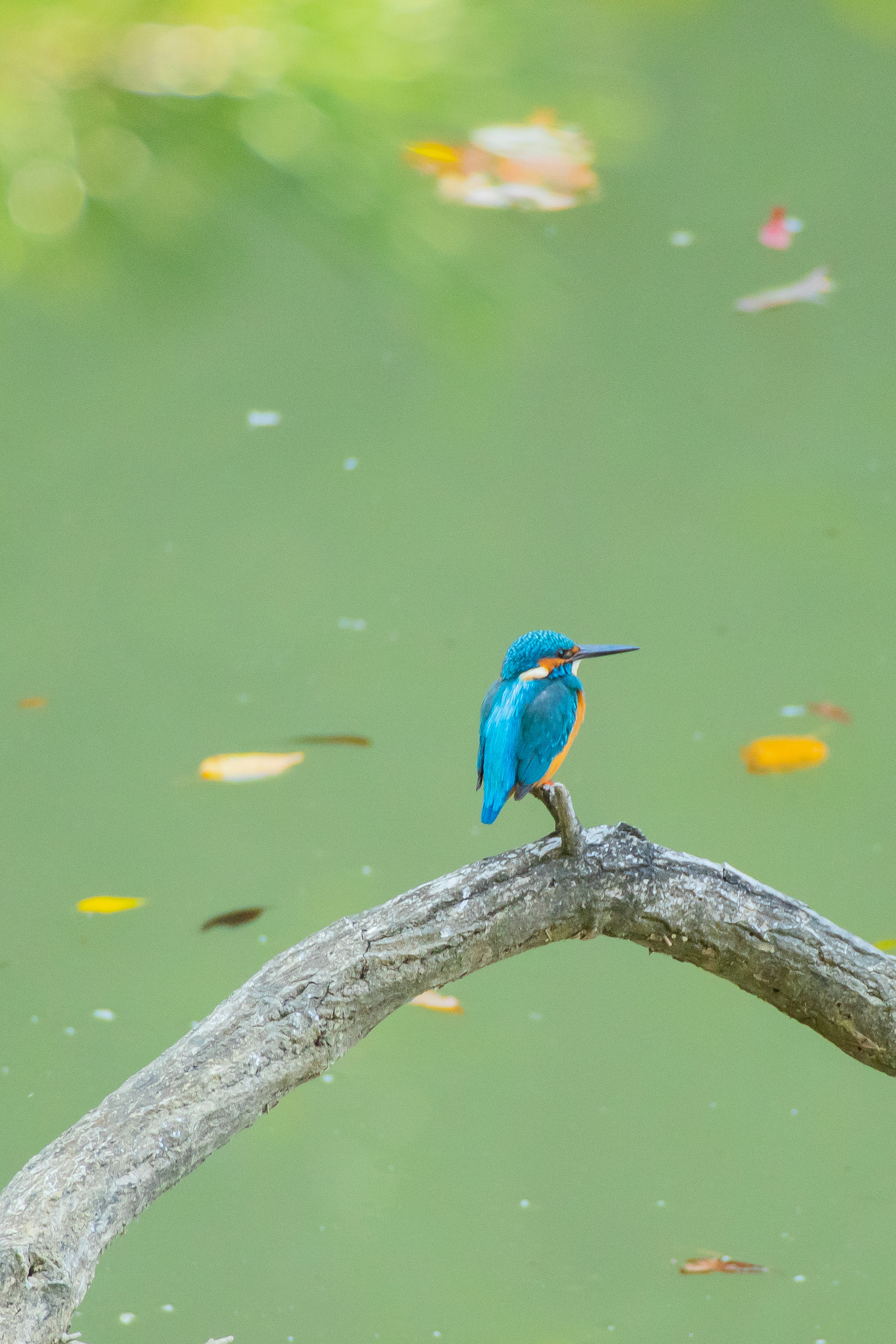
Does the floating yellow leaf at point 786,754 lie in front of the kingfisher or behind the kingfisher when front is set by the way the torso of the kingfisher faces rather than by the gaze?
in front

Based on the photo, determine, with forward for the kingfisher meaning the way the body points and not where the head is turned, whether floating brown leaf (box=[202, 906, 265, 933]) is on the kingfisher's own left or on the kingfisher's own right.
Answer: on the kingfisher's own left

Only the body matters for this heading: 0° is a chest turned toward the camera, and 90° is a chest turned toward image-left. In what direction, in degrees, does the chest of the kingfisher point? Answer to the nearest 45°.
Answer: approximately 225°

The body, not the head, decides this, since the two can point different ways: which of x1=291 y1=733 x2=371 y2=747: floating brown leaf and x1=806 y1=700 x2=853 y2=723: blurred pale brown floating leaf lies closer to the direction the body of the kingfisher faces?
the blurred pale brown floating leaf

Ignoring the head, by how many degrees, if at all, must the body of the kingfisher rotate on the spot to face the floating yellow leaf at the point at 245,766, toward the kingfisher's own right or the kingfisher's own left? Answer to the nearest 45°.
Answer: approximately 90° to the kingfisher's own left

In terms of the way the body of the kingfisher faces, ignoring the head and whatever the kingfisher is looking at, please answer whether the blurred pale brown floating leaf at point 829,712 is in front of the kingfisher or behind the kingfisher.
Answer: in front

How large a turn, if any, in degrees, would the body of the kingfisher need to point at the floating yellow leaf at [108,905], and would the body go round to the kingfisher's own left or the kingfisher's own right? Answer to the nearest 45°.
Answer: approximately 90° to the kingfisher's own left
